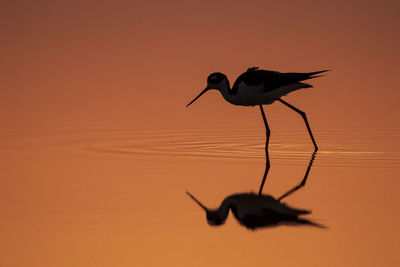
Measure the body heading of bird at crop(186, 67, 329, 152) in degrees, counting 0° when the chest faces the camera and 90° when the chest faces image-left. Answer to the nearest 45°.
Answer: approximately 90°
